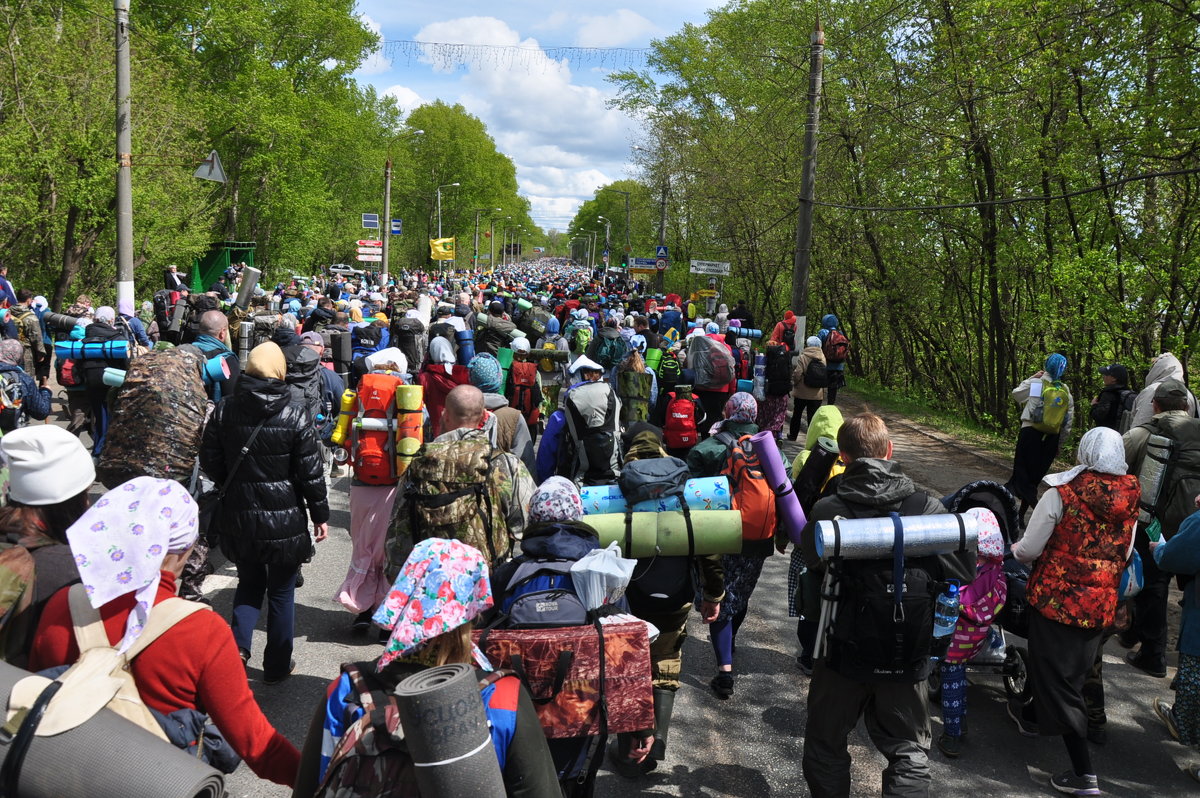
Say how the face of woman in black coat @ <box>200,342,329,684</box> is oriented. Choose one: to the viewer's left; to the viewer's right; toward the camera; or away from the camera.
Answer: away from the camera

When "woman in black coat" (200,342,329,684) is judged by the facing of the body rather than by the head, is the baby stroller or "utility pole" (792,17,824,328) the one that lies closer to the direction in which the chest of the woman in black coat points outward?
the utility pole

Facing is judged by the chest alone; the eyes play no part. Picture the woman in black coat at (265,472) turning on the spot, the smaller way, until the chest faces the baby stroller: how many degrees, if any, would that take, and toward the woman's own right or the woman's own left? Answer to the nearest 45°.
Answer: approximately 90° to the woman's own right

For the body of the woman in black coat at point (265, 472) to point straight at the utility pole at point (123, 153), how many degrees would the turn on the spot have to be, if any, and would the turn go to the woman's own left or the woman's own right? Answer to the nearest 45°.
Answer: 0° — they already face it

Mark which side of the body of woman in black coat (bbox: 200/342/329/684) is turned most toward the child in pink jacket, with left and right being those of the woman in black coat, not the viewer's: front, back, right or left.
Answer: right

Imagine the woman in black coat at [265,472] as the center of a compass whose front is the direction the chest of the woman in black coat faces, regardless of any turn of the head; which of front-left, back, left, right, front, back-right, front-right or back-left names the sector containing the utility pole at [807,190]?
front-right

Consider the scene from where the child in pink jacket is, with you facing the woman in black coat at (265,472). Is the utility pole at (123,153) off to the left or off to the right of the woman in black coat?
right

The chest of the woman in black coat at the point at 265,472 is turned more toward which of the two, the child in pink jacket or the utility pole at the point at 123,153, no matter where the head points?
the utility pole

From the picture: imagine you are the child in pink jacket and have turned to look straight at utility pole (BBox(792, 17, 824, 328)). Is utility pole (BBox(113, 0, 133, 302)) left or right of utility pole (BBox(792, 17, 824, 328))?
left

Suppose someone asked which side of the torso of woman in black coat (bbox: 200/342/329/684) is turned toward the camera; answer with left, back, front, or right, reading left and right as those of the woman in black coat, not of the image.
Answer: back
